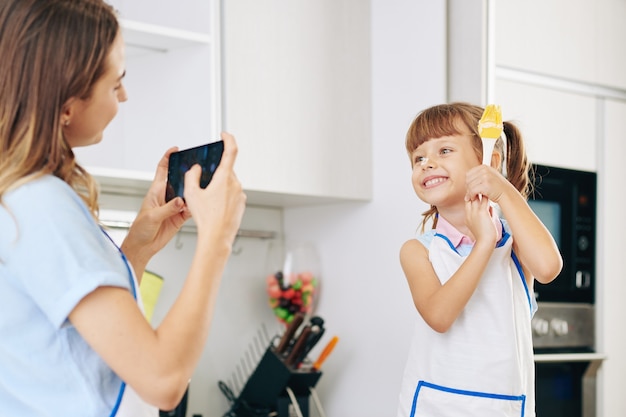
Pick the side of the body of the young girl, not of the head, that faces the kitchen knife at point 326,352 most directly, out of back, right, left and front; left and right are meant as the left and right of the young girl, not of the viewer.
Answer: right

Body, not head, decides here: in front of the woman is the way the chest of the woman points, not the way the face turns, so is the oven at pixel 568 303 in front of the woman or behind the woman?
in front

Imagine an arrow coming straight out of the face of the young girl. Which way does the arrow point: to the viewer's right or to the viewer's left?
to the viewer's left

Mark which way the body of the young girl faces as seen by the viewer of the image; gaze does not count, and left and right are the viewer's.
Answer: facing the viewer and to the left of the viewer

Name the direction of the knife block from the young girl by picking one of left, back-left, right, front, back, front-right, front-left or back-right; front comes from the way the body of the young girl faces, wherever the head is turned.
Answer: right

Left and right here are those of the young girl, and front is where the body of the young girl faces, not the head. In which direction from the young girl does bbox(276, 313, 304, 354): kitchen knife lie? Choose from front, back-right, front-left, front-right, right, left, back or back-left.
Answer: right

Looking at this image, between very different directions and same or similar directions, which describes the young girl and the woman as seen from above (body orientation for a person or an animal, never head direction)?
very different directions

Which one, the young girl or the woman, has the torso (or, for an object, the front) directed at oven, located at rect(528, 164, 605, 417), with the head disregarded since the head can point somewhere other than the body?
the woman

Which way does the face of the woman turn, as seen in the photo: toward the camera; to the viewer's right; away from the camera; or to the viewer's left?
to the viewer's right

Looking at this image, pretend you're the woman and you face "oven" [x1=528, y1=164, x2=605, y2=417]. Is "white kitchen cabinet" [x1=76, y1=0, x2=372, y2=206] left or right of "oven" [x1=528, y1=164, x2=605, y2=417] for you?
left

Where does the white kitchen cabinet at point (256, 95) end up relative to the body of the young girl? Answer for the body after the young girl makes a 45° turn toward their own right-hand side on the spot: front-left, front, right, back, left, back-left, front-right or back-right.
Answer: front-right

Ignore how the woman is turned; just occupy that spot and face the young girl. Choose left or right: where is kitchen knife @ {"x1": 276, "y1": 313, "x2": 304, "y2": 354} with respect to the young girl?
left

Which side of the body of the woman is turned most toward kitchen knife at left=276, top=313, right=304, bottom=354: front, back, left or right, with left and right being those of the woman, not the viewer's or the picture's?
front

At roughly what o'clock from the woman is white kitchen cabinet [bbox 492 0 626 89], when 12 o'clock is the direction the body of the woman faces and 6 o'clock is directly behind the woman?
The white kitchen cabinet is roughly at 12 o'clock from the woman.

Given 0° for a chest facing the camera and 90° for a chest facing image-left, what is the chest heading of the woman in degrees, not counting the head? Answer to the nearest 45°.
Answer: approximately 225°
